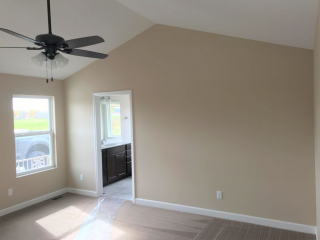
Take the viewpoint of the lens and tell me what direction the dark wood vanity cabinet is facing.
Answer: facing the viewer and to the right of the viewer
